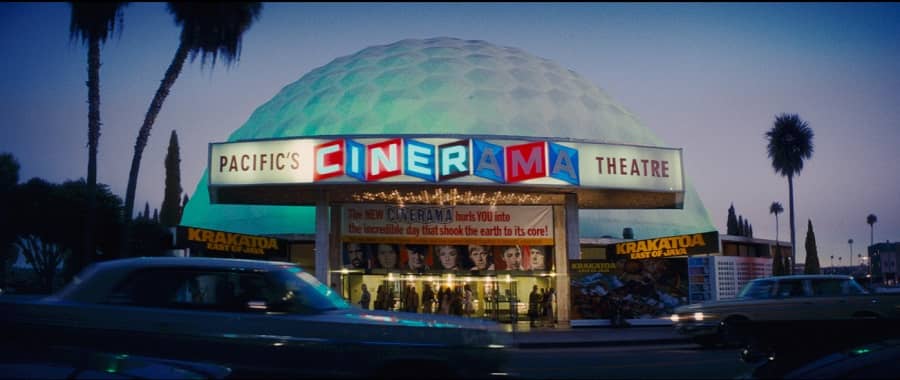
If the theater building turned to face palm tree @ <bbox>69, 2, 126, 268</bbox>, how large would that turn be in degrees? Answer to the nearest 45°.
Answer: approximately 45° to its right

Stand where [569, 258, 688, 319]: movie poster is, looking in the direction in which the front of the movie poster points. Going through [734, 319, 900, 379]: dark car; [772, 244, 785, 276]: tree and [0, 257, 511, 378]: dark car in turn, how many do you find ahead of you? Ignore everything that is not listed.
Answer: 2

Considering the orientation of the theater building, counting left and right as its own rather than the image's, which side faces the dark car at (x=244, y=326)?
front

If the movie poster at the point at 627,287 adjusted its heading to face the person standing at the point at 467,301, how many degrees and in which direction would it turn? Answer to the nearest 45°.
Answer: approximately 45° to its right

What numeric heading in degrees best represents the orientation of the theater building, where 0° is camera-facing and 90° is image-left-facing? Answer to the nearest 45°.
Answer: approximately 0°

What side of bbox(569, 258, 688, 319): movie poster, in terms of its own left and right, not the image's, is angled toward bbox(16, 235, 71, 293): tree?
right

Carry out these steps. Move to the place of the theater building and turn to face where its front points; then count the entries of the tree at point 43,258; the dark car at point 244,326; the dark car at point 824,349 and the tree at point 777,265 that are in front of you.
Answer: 2

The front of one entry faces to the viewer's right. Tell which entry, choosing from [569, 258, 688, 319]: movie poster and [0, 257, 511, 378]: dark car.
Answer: the dark car

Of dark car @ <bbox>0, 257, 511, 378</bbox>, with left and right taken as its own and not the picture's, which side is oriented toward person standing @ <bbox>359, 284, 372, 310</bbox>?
left

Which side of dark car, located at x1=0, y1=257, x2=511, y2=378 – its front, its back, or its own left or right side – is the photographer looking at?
right

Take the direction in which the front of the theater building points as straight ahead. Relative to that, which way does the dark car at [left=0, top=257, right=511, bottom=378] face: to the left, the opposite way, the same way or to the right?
to the left
